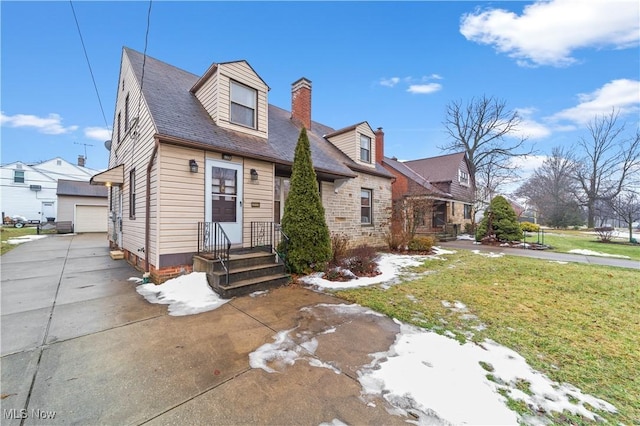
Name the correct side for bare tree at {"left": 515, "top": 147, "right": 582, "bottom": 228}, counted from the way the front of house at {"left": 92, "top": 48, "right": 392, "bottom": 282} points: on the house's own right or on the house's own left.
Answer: on the house's own left

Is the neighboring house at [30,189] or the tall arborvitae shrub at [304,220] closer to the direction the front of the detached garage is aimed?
the tall arborvitae shrub

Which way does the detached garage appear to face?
toward the camera

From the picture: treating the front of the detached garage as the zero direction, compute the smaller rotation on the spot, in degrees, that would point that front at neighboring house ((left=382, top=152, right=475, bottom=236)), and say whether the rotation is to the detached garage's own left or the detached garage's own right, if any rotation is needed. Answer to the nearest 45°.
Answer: approximately 45° to the detached garage's own left

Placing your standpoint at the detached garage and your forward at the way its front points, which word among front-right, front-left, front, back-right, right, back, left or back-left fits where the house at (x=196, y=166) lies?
front

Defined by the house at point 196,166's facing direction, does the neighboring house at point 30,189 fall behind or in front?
behind
